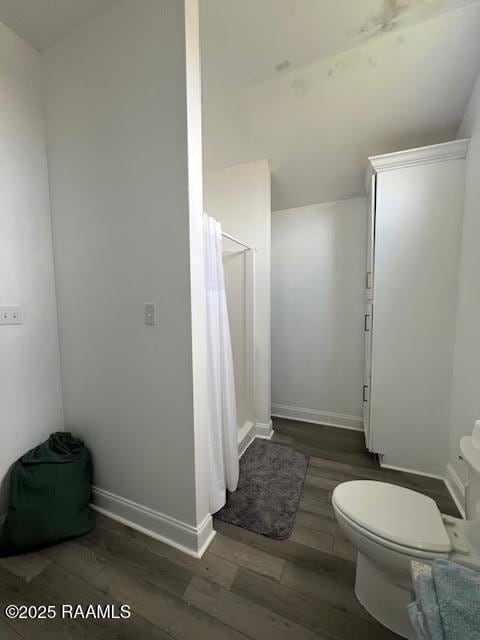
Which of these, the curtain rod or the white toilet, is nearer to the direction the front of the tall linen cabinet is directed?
the curtain rod

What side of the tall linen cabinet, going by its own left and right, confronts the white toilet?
left

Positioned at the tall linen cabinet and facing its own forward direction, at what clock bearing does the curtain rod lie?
The curtain rod is roughly at 11 o'clock from the tall linen cabinet.

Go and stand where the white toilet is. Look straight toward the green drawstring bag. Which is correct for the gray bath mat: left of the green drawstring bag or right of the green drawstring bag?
right

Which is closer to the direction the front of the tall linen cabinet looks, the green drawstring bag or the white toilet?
the green drawstring bag

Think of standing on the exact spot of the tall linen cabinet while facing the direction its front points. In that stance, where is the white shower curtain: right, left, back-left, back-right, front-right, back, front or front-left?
front-left

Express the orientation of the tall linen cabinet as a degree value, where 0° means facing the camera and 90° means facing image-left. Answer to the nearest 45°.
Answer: approximately 90°

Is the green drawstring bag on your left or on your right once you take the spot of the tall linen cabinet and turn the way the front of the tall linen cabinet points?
on your left

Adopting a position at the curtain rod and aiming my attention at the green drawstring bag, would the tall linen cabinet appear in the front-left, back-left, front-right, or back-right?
back-left
